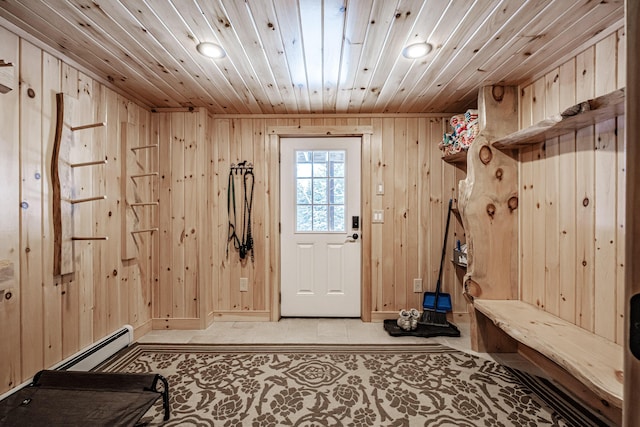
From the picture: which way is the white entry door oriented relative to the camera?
toward the camera

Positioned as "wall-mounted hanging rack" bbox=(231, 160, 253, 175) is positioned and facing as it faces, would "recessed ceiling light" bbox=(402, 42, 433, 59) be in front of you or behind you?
in front

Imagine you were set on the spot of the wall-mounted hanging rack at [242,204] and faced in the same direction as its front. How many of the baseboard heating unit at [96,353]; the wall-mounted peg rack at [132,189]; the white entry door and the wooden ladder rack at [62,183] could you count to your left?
1

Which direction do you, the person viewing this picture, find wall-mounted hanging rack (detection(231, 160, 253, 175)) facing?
facing the viewer

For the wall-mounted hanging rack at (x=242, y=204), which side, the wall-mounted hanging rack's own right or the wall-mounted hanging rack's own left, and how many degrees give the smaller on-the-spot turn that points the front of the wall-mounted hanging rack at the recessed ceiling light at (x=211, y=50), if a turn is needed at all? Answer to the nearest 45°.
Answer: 0° — it already faces it

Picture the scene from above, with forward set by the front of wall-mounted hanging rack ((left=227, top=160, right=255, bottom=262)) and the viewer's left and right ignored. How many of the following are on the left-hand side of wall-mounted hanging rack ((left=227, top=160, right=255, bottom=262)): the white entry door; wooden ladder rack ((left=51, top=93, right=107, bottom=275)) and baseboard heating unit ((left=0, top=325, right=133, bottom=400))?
1

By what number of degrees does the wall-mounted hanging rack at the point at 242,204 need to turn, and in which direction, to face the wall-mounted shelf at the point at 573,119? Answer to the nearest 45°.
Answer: approximately 45° to its left

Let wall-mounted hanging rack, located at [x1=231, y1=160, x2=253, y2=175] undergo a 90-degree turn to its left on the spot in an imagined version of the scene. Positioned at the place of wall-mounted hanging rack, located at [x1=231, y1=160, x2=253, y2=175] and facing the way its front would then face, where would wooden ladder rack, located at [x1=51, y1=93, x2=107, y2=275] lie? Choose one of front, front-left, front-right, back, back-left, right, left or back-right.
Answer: back-right

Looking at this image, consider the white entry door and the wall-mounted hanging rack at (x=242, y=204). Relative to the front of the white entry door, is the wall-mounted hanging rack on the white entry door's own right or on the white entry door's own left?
on the white entry door's own right

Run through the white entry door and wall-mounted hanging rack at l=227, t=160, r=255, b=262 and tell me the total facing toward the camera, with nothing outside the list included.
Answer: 2

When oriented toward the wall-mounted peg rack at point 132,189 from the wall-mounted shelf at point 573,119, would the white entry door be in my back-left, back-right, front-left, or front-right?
front-right

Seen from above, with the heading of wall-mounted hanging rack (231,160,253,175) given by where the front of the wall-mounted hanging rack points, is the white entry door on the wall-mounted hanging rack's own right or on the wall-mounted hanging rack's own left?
on the wall-mounted hanging rack's own left
